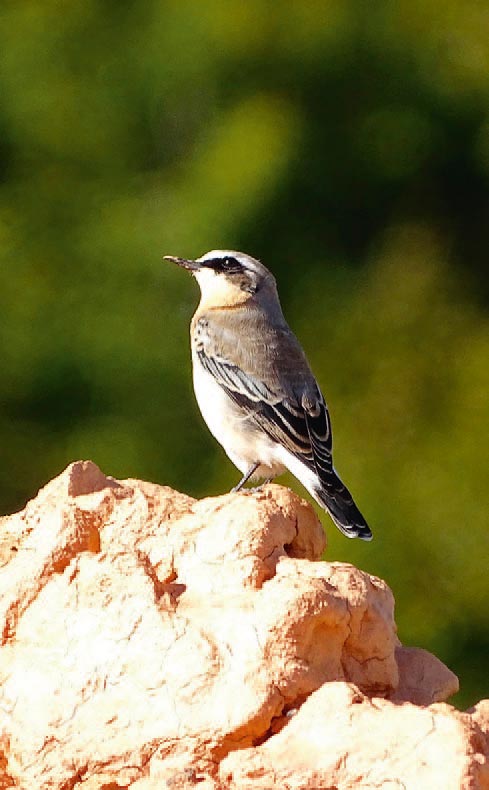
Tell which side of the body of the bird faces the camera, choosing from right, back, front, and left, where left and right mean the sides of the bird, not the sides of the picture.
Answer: left
